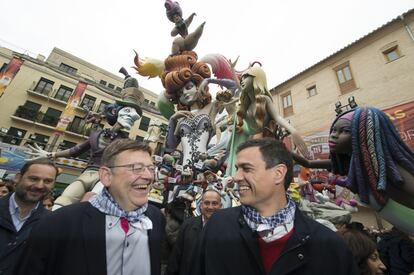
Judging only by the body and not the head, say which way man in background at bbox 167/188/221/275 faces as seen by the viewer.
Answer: toward the camera

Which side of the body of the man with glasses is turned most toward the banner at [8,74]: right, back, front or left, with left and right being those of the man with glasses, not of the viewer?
back

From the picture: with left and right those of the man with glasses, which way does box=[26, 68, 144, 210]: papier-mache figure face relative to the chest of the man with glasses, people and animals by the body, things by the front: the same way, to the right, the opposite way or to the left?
the same way

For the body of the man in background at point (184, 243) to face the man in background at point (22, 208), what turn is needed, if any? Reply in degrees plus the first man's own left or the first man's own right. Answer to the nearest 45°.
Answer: approximately 90° to the first man's own right

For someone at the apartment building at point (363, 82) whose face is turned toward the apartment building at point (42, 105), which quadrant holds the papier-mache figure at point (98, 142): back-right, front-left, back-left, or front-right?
front-left

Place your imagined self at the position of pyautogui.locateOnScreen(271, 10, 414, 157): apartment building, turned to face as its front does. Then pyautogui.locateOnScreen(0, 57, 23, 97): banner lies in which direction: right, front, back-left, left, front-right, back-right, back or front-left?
front

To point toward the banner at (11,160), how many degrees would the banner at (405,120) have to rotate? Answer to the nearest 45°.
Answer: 0° — it already faces it

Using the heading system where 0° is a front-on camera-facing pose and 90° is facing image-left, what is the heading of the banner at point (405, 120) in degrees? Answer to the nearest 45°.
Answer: approximately 45°

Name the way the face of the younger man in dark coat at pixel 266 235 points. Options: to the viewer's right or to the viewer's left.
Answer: to the viewer's left

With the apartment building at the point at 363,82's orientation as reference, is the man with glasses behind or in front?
in front

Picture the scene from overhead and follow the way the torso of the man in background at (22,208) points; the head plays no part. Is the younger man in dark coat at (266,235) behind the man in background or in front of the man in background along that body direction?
in front

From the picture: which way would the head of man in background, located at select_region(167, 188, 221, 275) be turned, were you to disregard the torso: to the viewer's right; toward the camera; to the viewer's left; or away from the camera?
toward the camera

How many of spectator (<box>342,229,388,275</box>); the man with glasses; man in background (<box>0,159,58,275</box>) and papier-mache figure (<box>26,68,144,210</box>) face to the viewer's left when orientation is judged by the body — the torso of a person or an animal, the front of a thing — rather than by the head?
0

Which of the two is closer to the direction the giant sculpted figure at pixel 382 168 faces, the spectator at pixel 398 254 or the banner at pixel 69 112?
the banner

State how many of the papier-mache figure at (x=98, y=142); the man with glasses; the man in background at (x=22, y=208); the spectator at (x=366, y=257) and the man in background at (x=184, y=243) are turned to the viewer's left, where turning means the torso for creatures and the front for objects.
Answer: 0

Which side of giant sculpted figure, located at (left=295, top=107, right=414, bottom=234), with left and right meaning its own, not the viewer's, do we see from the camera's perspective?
left
